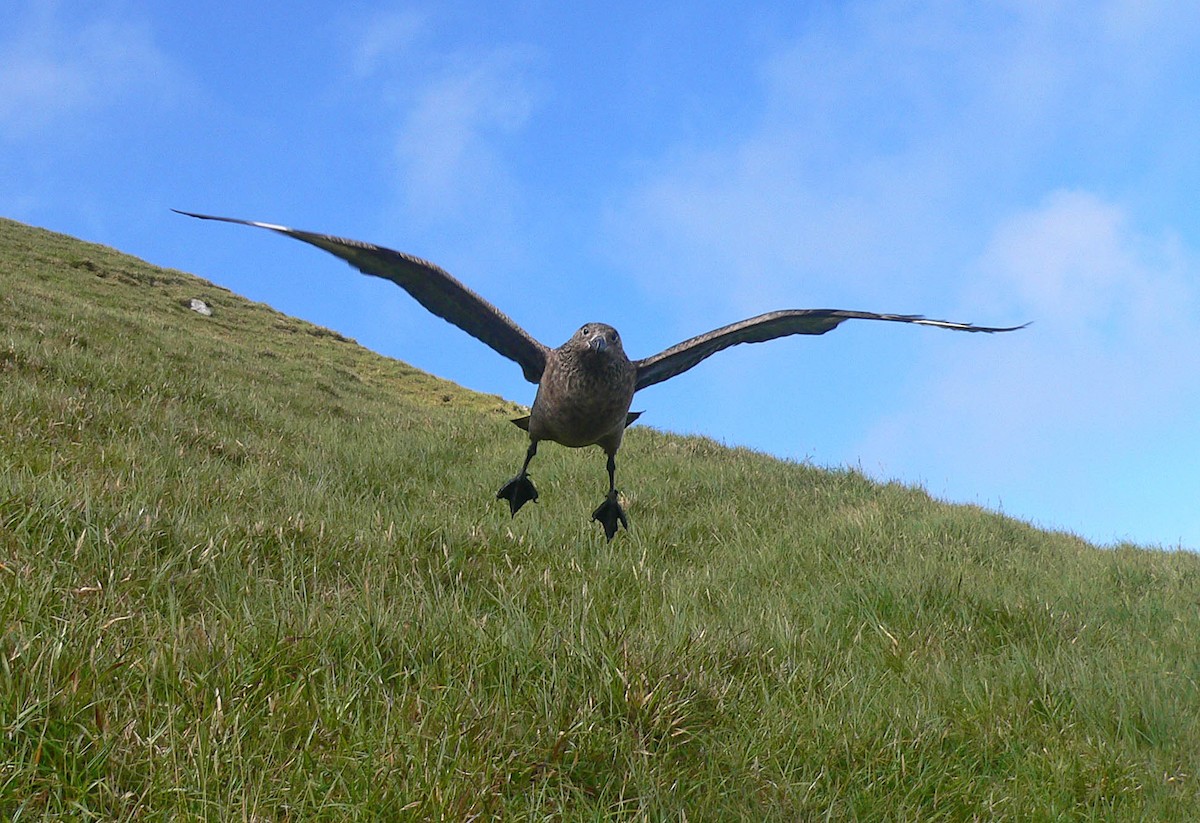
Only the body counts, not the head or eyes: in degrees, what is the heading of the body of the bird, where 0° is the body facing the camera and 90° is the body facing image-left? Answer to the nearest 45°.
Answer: approximately 0°
